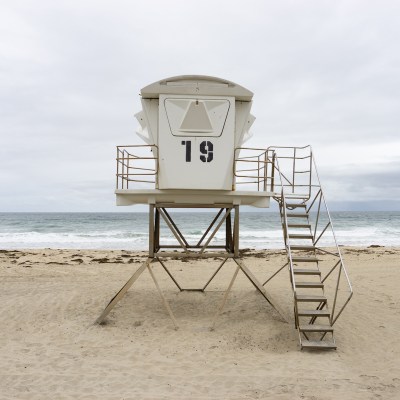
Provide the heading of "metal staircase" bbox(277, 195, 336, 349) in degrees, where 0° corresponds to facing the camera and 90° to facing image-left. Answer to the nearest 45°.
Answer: approximately 0°
